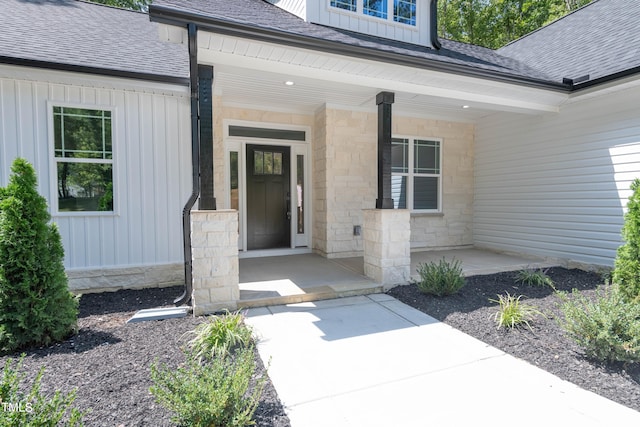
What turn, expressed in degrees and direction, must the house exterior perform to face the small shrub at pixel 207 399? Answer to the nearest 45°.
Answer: approximately 45° to its right

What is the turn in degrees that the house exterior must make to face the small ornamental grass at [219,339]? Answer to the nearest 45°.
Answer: approximately 45° to its right

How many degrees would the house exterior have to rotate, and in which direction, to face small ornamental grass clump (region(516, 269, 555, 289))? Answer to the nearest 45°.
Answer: approximately 45° to its left

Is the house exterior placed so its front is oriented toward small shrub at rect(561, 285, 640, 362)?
yes

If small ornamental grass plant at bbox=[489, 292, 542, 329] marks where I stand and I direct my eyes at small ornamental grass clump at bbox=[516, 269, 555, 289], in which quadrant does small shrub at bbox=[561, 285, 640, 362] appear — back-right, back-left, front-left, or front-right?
back-right

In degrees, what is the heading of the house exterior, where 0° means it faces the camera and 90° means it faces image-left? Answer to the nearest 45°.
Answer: approximately 315°

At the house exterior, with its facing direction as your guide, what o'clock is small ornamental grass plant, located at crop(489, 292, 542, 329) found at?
The small ornamental grass plant is roughly at 12 o'clock from the house exterior.

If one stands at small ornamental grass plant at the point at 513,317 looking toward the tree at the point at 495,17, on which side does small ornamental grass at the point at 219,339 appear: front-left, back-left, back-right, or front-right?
back-left
